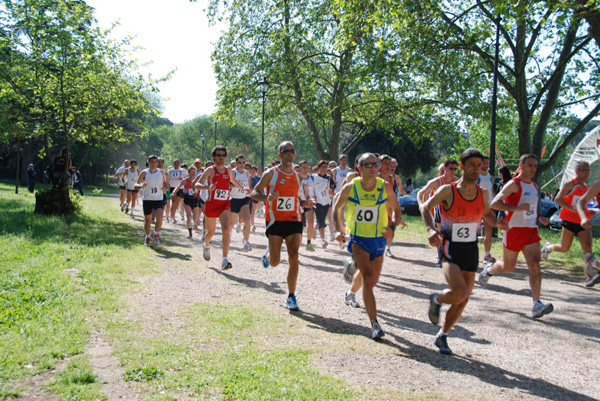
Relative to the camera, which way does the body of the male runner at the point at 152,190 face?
toward the camera

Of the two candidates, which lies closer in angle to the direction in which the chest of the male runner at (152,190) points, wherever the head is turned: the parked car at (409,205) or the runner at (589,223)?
the runner

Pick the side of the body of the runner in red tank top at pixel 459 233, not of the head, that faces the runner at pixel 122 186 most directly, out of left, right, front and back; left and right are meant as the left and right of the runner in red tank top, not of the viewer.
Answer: back

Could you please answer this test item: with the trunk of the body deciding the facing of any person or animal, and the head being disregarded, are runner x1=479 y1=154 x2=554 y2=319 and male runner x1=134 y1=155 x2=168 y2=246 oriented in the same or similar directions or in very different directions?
same or similar directions

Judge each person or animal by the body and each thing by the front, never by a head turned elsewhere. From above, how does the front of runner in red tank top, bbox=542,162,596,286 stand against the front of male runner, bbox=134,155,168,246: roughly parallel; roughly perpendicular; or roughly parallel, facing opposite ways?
roughly parallel

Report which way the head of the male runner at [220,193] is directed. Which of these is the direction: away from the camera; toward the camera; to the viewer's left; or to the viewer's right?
toward the camera

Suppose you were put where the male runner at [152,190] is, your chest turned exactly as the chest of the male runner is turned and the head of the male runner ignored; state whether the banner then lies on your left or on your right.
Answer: on your left

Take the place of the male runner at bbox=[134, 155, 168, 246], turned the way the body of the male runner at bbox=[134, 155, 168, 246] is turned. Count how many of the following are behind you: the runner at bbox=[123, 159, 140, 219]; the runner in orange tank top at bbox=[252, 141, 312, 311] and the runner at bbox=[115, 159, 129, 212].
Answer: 2

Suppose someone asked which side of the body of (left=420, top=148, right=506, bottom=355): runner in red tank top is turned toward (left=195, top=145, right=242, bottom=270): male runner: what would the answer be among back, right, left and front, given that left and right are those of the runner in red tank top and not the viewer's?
back

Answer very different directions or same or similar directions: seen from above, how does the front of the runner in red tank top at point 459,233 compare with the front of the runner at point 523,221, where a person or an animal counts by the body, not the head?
same or similar directions

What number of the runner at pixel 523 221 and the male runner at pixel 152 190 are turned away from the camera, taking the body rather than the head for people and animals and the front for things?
0

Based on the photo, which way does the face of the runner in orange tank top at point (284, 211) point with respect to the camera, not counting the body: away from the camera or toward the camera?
toward the camera

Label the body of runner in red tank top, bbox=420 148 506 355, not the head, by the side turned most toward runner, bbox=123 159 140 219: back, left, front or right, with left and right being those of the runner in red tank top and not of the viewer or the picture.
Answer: back

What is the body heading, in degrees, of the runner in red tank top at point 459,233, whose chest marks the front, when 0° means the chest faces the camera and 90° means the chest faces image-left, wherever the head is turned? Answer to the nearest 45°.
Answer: approximately 315°

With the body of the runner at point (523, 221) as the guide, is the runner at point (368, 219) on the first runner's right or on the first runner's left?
on the first runner's right

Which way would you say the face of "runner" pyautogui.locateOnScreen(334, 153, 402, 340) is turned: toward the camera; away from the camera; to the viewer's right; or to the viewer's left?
toward the camera
